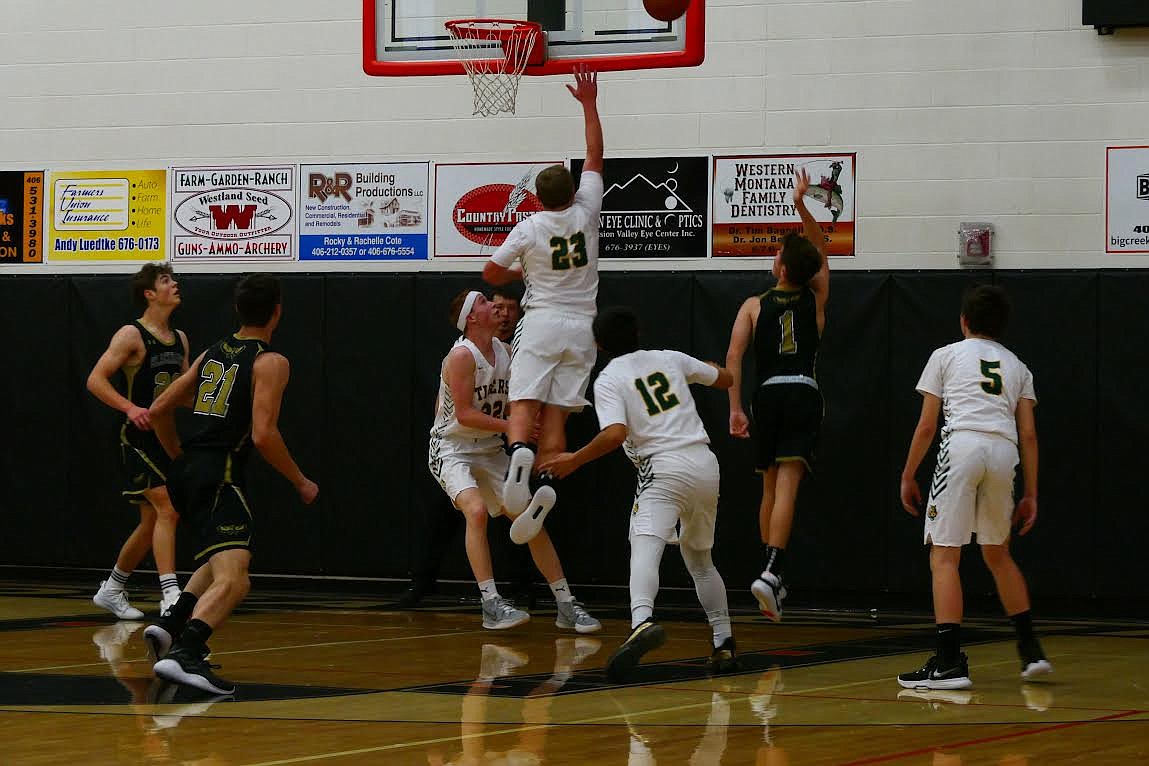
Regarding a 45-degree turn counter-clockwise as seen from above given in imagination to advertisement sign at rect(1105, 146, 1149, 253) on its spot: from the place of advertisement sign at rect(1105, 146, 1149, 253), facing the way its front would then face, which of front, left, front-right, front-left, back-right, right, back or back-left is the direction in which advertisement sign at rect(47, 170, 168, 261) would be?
back-right

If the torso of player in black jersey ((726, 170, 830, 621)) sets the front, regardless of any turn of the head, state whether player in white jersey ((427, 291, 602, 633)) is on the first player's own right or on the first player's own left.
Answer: on the first player's own left

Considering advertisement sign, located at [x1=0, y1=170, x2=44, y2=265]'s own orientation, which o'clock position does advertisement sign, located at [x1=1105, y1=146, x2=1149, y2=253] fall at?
advertisement sign, located at [x1=1105, y1=146, x2=1149, y2=253] is roughly at 10 o'clock from advertisement sign, located at [x1=0, y1=170, x2=44, y2=265].

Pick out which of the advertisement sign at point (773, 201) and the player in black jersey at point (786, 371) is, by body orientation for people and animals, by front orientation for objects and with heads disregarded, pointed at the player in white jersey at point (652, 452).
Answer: the advertisement sign

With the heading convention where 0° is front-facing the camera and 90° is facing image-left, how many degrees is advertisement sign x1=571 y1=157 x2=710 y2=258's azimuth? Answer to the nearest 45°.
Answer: approximately 0°

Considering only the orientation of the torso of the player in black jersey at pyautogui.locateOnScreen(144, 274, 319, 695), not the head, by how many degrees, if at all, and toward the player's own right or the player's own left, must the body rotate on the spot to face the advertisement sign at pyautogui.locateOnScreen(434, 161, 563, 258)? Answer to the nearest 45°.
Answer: approximately 45° to the player's own left

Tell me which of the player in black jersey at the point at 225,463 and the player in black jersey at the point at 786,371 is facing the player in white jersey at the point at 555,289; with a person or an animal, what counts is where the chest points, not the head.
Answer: the player in black jersey at the point at 225,463

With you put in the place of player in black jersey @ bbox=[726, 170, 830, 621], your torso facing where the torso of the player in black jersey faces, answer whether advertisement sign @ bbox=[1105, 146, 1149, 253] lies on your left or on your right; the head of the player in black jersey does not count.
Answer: on your right

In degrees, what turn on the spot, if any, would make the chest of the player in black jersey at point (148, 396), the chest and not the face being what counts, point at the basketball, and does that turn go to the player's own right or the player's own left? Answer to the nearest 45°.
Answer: approximately 45° to the player's own left

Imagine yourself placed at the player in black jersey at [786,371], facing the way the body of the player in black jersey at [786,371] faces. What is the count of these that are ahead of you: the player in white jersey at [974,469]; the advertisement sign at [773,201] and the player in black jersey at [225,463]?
1

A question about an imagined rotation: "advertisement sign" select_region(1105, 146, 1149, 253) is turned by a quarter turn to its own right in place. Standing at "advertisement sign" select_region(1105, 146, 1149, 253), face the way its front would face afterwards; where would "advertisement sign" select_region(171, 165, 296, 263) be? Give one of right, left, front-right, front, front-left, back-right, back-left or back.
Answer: front

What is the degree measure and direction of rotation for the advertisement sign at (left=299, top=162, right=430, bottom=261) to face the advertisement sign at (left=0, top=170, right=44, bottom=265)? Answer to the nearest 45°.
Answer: approximately 90° to its right

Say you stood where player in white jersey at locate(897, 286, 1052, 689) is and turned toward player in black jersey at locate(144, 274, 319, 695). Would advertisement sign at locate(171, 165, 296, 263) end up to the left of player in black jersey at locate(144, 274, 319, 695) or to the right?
right
